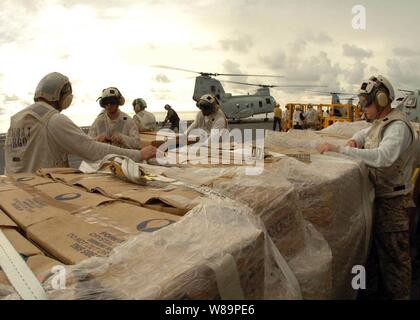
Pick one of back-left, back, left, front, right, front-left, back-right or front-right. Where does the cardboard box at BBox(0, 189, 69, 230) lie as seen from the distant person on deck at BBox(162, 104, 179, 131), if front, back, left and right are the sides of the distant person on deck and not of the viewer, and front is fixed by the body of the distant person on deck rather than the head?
left

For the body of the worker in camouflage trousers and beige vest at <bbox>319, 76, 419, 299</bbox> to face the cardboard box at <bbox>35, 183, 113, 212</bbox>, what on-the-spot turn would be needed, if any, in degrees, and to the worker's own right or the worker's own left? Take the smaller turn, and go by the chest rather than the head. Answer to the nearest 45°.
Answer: approximately 45° to the worker's own left

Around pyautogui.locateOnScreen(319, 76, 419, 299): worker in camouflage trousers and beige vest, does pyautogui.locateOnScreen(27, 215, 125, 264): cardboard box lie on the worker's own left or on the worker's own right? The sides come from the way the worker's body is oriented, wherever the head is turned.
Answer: on the worker's own left

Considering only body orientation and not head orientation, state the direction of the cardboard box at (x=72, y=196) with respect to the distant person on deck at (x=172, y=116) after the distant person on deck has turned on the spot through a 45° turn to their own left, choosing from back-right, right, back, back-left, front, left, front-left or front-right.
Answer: front-left

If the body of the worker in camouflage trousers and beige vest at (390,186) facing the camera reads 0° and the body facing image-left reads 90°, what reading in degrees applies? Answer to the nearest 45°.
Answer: approximately 90°

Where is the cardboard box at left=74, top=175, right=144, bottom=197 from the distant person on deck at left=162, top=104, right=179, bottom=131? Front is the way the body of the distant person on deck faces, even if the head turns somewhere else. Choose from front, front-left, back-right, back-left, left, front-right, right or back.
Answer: left

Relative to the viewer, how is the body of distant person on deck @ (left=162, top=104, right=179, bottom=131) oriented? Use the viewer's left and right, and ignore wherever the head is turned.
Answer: facing to the left of the viewer
